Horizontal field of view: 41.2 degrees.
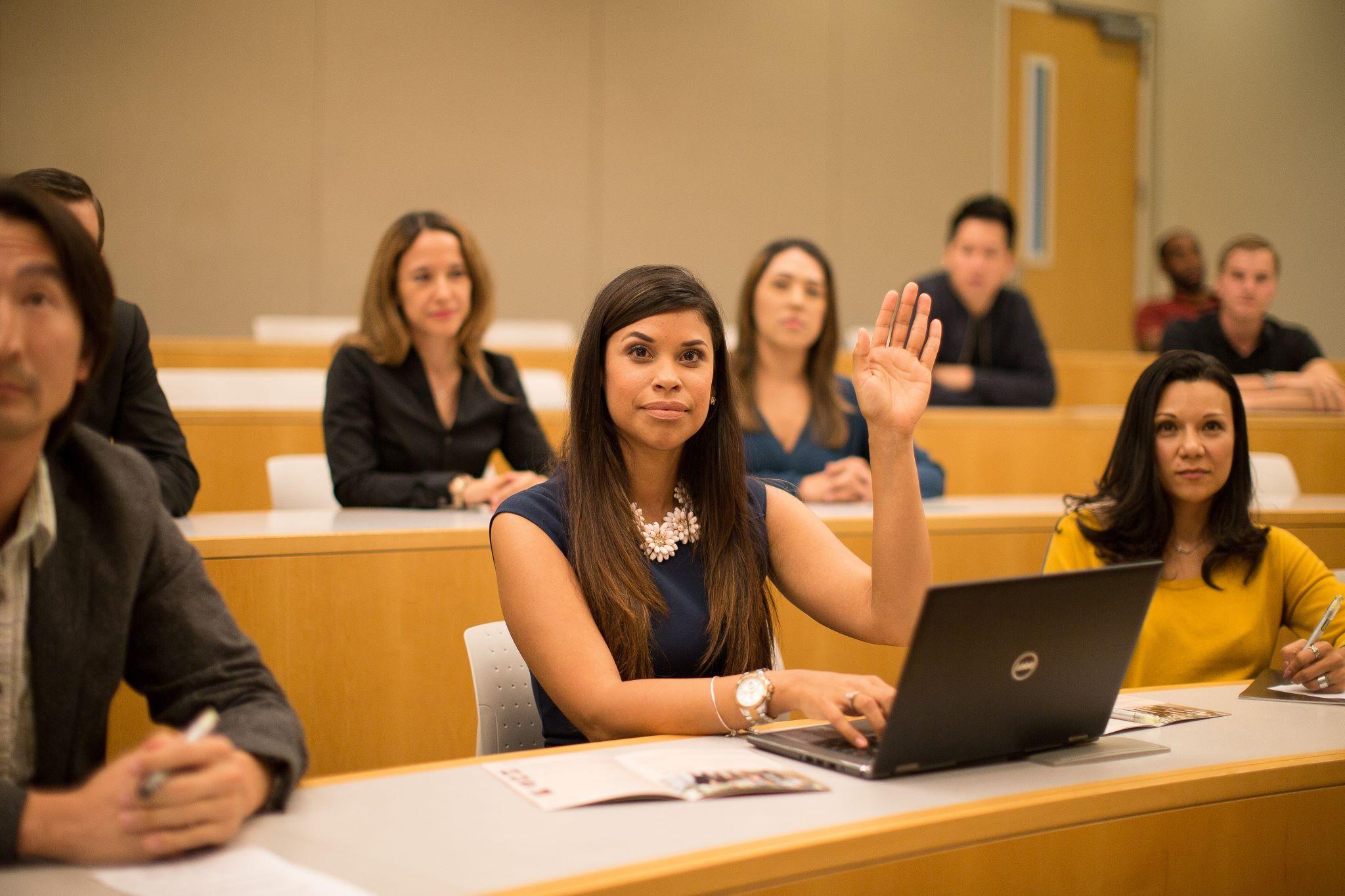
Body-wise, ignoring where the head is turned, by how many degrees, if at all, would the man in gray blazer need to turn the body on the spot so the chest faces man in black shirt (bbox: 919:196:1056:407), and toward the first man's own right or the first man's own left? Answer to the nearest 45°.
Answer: approximately 135° to the first man's own left

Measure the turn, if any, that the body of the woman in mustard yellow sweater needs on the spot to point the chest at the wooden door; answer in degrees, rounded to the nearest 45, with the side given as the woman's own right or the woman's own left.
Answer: approximately 180°

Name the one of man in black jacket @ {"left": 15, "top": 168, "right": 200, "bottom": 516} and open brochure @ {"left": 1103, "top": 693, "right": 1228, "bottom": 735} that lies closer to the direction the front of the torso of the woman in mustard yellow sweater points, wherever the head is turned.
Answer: the open brochure
